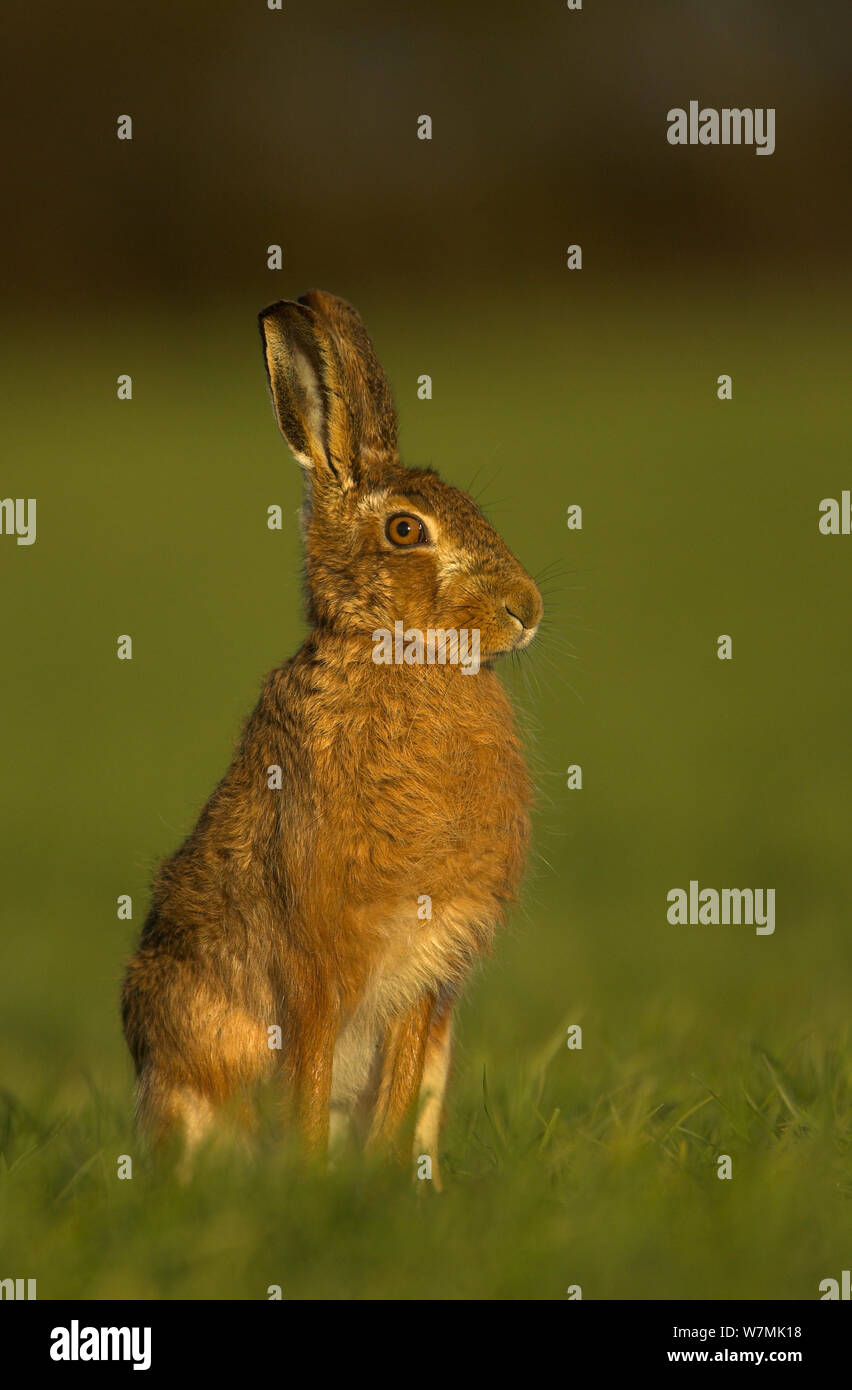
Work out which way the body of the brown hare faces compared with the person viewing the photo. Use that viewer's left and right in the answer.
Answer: facing the viewer and to the right of the viewer
